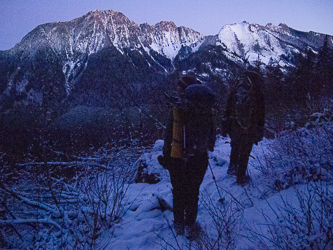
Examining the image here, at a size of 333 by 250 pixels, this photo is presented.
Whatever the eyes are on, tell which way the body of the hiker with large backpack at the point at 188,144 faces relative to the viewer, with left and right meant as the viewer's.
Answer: facing away from the viewer and to the left of the viewer

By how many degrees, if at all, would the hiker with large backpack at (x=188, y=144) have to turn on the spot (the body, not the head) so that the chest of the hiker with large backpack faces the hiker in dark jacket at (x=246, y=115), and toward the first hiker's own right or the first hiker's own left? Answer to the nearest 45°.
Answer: approximately 90° to the first hiker's own right

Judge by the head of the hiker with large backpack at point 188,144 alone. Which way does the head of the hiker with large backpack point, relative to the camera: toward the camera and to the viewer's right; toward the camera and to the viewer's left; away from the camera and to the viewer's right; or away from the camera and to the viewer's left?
away from the camera and to the viewer's left
